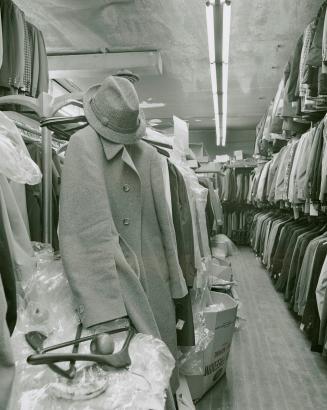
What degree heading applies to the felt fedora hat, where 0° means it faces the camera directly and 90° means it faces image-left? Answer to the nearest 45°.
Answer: approximately 315°

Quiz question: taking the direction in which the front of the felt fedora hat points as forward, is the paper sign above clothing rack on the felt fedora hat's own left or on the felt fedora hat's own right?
on the felt fedora hat's own left

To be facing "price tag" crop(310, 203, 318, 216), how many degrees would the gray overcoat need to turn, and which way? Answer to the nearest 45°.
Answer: approximately 90° to its left
